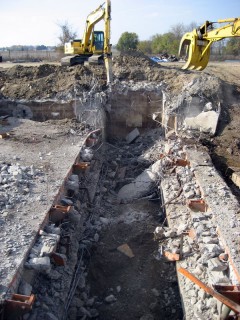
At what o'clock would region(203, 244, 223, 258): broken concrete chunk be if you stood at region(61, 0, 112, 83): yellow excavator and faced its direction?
The broken concrete chunk is roughly at 1 o'clock from the yellow excavator.

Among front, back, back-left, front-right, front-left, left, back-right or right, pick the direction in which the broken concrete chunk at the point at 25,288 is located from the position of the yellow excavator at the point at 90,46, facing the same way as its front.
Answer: front-right

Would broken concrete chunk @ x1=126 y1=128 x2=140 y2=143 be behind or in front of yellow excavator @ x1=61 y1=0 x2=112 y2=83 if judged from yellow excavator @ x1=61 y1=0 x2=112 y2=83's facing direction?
in front

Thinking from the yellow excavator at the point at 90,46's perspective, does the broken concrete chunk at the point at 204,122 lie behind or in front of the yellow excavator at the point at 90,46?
in front

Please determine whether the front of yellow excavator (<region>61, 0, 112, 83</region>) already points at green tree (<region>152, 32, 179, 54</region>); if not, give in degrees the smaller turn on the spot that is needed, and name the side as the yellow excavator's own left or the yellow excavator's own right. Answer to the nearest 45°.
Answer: approximately 135° to the yellow excavator's own left

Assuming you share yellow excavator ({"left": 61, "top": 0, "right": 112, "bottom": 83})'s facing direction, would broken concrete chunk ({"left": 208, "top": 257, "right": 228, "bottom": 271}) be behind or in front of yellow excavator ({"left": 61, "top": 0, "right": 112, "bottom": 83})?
in front

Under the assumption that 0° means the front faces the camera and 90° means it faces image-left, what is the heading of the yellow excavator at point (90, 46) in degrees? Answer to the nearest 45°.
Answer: approximately 315°

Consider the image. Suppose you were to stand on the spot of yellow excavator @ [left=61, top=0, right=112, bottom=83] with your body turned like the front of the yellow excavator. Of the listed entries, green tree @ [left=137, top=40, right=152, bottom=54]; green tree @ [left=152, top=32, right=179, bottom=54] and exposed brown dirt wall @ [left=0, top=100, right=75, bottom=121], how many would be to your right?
1

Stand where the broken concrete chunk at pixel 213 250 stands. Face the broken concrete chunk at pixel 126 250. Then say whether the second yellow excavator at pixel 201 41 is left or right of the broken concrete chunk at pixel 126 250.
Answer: right

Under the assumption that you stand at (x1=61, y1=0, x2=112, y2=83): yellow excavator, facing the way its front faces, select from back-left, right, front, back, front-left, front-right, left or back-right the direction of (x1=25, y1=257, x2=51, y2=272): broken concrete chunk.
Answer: front-right

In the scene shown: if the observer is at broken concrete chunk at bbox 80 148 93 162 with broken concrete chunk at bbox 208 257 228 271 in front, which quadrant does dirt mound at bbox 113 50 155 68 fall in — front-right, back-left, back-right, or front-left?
back-left

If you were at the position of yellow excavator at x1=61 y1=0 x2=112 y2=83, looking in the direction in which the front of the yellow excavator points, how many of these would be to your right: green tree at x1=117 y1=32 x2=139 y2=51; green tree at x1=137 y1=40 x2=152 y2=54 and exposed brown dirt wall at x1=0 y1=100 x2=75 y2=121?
1

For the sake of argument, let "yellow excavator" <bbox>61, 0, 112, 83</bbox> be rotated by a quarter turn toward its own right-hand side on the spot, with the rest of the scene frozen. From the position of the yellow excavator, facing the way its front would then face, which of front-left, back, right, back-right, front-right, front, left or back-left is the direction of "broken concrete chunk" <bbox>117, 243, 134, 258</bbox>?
front-left

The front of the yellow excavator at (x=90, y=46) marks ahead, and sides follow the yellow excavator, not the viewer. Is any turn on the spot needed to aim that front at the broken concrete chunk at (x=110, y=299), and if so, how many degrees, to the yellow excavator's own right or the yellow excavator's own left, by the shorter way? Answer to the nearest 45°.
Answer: approximately 45° to the yellow excavator's own right

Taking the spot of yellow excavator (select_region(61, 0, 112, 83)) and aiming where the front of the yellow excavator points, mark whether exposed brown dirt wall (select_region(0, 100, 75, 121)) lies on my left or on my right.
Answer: on my right

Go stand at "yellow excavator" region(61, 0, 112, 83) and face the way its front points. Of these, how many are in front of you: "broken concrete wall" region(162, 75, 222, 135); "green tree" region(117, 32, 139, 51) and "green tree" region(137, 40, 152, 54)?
1
